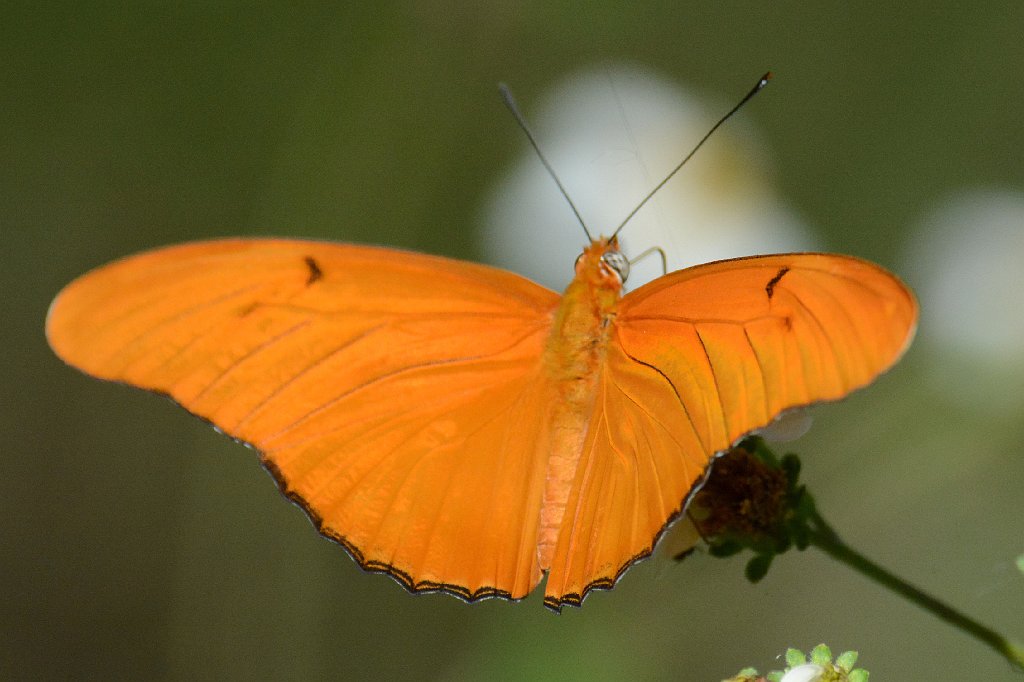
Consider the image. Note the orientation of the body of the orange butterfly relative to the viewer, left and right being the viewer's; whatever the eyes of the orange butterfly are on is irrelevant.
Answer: facing away from the viewer

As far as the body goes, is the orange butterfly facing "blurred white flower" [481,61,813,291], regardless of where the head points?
yes
